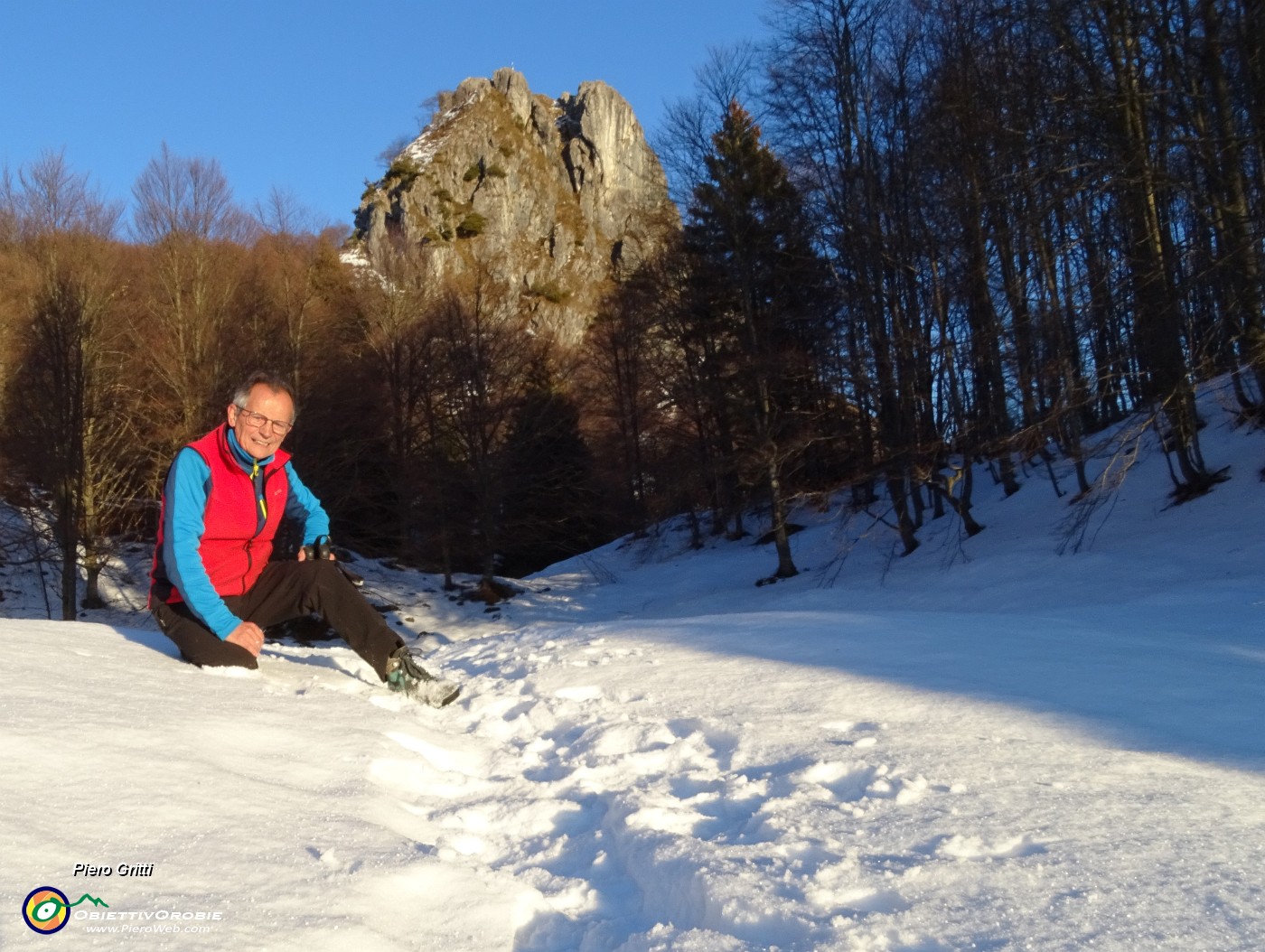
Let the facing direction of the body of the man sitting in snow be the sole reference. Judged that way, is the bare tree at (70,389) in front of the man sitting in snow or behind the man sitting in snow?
behind

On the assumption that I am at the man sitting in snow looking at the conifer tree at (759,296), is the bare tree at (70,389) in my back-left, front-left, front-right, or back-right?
front-left

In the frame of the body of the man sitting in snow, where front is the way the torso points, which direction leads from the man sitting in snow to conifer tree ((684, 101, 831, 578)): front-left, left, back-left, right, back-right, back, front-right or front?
left

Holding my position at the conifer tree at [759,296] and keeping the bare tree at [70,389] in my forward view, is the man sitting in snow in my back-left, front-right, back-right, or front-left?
front-left

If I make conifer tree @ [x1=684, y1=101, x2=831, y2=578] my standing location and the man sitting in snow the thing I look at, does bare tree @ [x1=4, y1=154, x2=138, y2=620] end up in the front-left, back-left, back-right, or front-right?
front-right

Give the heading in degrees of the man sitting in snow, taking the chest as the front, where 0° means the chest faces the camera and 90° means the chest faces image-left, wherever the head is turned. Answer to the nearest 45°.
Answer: approximately 315°
